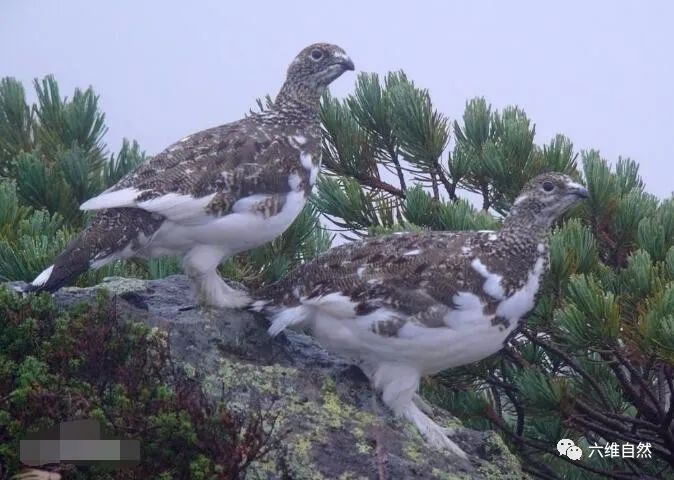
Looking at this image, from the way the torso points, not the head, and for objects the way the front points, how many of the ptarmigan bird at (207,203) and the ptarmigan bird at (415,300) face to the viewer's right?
2

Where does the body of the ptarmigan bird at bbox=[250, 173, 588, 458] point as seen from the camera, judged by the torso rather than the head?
to the viewer's right

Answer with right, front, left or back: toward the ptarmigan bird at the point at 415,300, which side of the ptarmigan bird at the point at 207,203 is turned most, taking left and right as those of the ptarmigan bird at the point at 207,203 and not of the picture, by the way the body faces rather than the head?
front

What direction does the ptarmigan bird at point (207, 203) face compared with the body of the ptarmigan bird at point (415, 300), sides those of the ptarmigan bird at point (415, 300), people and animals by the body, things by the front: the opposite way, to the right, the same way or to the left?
the same way

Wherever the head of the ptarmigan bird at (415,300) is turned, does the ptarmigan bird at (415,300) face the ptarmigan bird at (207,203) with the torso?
no

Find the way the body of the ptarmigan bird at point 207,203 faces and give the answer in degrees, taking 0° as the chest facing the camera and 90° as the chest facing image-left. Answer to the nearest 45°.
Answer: approximately 270°
